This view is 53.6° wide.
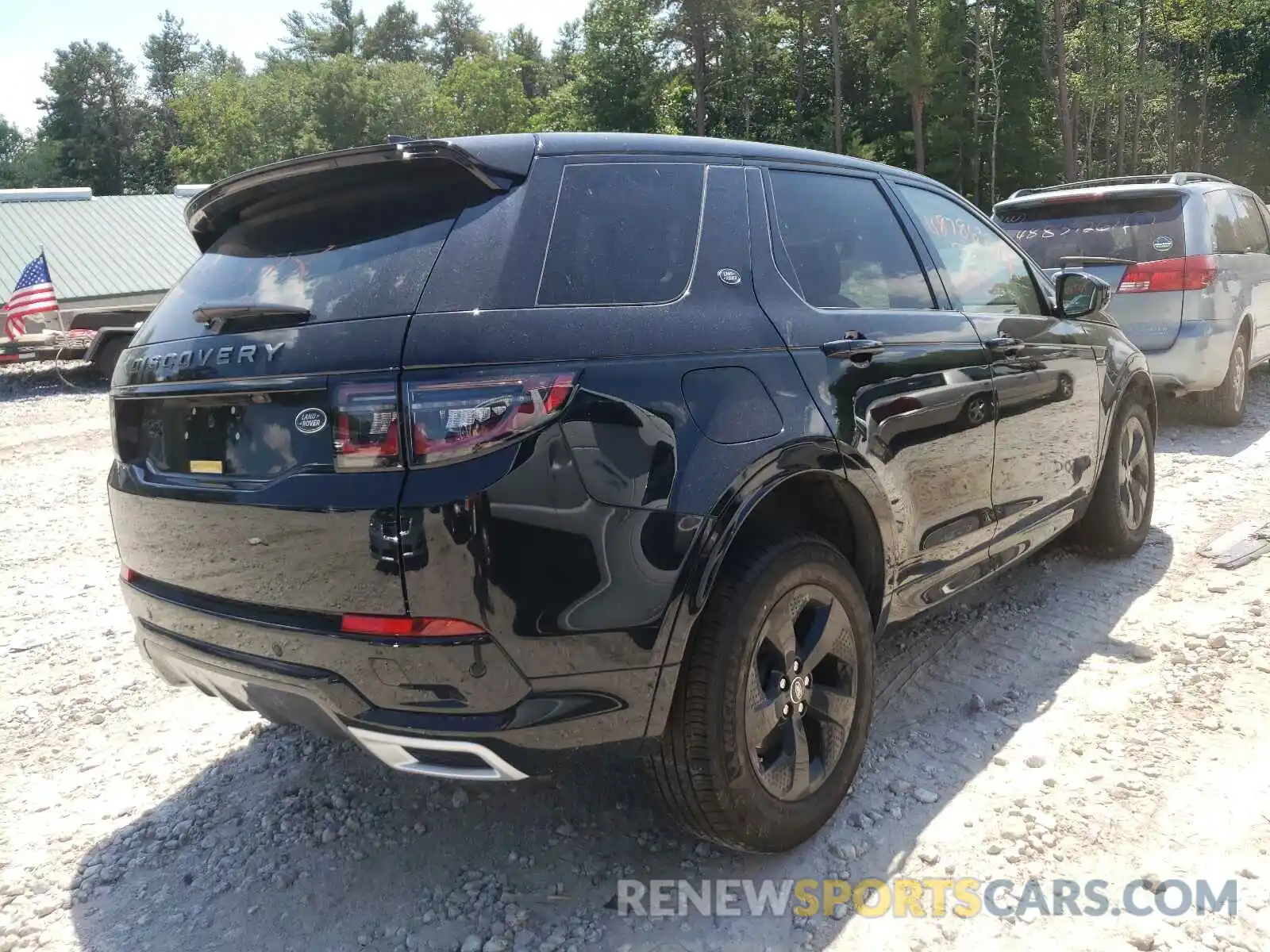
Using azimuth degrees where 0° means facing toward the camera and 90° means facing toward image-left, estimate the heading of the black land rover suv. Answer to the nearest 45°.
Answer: approximately 225°

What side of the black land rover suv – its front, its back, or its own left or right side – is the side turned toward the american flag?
left

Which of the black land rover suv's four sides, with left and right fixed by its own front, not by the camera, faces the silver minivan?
front

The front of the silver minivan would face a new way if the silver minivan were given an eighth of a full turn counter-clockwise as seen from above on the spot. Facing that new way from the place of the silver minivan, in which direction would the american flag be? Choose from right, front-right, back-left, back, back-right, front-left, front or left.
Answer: left

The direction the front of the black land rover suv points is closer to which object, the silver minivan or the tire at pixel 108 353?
the silver minivan

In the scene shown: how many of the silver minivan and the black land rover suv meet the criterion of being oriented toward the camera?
0

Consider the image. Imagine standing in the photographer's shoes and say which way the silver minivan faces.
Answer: facing away from the viewer and to the right of the viewer

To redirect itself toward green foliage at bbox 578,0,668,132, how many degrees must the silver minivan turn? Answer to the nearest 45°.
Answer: approximately 90° to its left

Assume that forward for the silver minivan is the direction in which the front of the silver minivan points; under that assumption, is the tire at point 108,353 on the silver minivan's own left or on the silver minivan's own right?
on the silver minivan's own left
